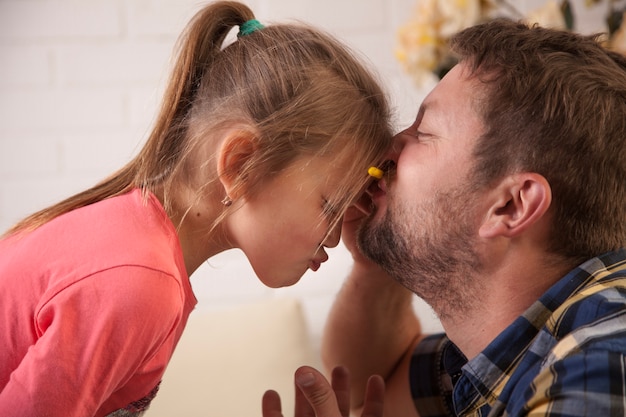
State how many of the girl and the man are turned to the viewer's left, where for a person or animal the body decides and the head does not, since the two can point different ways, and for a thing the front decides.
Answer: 1

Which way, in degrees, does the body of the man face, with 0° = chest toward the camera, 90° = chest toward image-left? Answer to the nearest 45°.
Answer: approximately 90°

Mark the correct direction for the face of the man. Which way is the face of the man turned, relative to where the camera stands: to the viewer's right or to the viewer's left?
to the viewer's left

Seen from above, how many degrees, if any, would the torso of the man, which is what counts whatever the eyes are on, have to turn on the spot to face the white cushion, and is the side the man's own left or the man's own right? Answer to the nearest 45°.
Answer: approximately 45° to the man's own right

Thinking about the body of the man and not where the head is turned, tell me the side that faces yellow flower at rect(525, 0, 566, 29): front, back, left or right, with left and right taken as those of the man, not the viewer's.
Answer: right

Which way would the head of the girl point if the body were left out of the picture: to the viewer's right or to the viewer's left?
to the viewer's right

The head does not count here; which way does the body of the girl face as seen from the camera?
to the viewer's right

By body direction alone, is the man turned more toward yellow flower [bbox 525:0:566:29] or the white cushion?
the white cushion

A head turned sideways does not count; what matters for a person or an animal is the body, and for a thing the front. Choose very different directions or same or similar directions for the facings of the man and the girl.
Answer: very different directions
